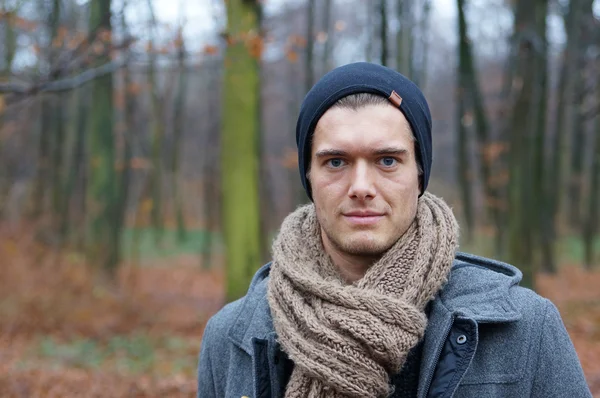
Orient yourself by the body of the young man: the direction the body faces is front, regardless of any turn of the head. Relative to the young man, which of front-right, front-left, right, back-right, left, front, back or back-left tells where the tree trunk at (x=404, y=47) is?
back

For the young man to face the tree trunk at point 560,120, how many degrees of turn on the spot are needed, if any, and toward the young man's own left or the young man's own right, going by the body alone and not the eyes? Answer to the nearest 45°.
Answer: approximately 180°

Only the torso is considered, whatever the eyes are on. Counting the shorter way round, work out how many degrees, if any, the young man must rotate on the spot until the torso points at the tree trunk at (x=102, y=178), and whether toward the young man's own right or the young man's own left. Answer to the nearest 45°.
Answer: approximately 135° to the young man's own right

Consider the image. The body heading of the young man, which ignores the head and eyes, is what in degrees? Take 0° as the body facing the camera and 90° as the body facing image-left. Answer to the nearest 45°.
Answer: approximately 0°

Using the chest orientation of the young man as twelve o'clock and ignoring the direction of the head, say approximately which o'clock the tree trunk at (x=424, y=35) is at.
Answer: The tree trunk is roughly at 6 o'clock from the young man.

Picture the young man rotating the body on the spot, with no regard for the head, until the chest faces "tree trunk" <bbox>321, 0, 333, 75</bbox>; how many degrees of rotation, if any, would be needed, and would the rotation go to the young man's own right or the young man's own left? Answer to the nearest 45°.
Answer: approximately 180°

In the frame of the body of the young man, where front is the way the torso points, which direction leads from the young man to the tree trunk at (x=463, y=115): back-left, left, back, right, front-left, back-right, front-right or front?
back

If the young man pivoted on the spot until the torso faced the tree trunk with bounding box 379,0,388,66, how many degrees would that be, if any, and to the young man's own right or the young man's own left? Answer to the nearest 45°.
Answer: approximately 180°
